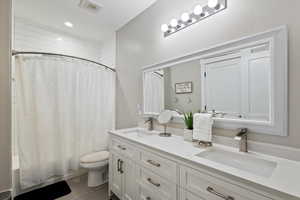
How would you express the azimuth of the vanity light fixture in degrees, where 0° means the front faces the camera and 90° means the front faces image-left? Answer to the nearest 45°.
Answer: approximately 45°

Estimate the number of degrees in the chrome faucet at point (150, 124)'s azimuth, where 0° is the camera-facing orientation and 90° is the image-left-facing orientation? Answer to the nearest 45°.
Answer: approximately 45°

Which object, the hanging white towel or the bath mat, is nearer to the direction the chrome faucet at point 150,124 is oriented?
the bath mat

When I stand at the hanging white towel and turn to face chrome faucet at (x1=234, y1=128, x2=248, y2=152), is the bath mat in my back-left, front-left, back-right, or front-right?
back-right

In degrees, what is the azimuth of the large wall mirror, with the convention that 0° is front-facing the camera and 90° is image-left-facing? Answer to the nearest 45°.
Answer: approximately 45°
